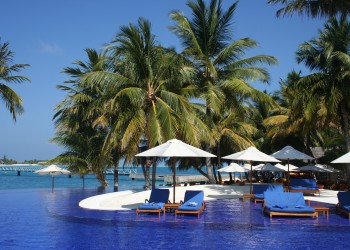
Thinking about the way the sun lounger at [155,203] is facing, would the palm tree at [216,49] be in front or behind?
behind

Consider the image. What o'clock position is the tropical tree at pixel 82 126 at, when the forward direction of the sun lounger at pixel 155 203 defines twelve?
The tropical tree is roughly at 4 o'clock from the sun lounger.

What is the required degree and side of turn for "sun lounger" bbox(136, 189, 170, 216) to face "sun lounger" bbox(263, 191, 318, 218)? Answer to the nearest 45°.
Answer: approximately 135° to its left

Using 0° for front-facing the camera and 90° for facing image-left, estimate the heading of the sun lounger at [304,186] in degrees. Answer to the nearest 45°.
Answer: approximately 0°

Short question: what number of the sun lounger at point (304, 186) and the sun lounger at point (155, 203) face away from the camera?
0

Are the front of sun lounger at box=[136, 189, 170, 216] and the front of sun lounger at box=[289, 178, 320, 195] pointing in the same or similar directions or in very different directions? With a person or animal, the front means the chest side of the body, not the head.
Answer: same or similar directions

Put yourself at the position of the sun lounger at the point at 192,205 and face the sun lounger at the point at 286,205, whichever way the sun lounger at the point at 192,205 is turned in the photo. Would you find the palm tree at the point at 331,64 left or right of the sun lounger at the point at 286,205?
left

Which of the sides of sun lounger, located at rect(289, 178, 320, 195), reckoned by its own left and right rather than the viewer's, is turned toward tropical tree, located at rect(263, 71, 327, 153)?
back

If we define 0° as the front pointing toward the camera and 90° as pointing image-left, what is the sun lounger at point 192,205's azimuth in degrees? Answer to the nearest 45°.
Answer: approximately 45°

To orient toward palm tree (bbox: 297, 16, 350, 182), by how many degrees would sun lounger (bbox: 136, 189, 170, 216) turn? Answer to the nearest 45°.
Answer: approximately 180°

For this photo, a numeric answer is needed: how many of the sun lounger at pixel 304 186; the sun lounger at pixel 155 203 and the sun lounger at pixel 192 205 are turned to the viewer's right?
0

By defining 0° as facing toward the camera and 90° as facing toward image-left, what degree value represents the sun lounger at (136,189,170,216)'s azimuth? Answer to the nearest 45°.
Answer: approximately 45°

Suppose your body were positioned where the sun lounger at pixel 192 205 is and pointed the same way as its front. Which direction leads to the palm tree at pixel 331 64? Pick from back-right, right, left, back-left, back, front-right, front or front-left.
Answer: back

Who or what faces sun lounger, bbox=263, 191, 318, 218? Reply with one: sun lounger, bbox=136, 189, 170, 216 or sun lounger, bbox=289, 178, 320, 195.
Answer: sun lounger, bbox=289, 178, 320, 195

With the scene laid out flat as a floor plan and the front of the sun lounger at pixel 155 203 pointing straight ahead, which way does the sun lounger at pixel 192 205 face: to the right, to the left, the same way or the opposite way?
the same way

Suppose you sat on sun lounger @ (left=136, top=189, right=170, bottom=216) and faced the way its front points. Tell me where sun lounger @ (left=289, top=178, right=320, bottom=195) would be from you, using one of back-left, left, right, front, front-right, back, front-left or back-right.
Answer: back
